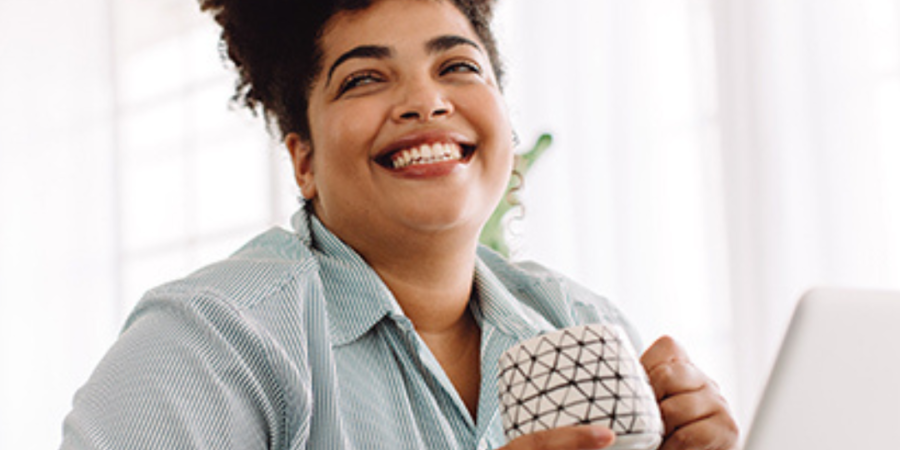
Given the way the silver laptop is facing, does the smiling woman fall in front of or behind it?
in front

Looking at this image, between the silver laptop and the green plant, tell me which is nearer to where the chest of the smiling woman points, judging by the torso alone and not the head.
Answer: the silver laptop

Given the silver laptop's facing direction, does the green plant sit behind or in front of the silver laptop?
in front

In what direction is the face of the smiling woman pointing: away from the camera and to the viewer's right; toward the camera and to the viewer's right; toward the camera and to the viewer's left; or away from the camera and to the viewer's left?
toward the camera and to the viewer's right

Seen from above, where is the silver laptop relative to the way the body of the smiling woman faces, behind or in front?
in front

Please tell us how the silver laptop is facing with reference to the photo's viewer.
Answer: facing away from the viewer and to the left of the viewer
